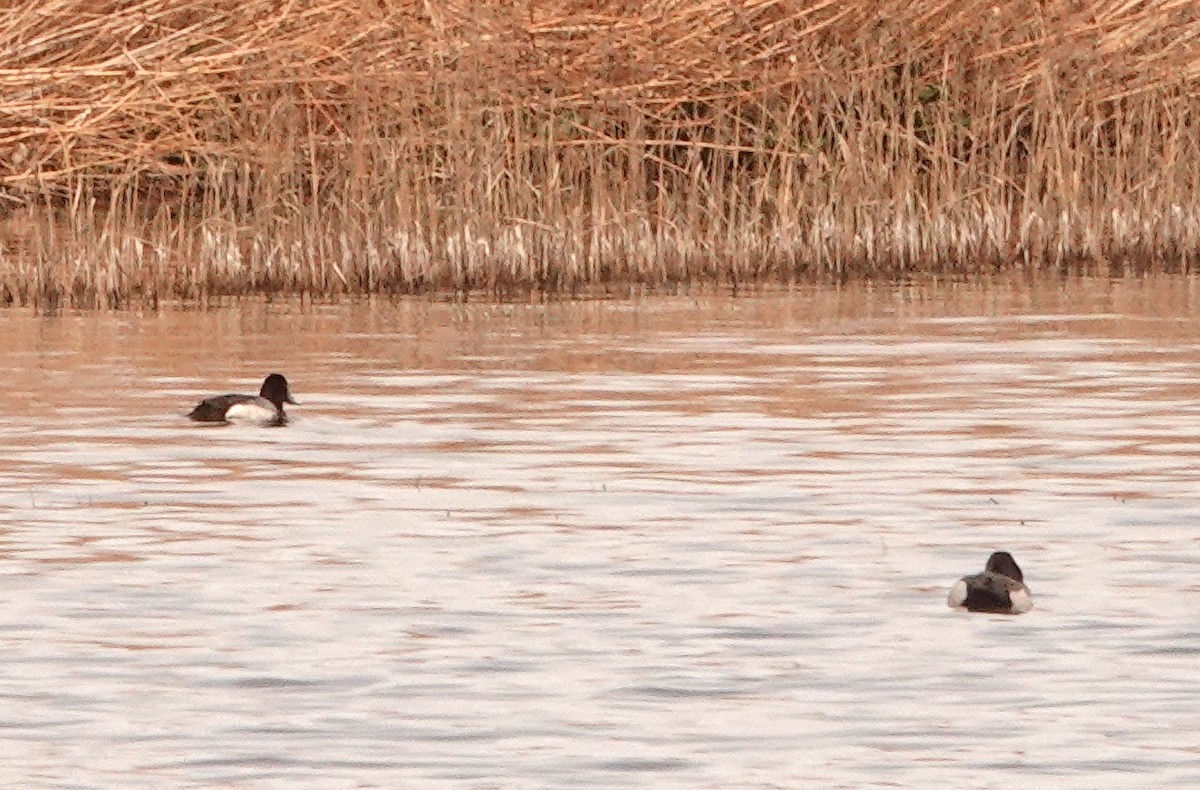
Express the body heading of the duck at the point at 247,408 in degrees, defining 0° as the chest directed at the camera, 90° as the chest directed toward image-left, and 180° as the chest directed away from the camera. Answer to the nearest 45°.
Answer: approximately 270°

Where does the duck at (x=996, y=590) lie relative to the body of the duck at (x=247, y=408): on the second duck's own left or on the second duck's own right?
on the second duck's own right
